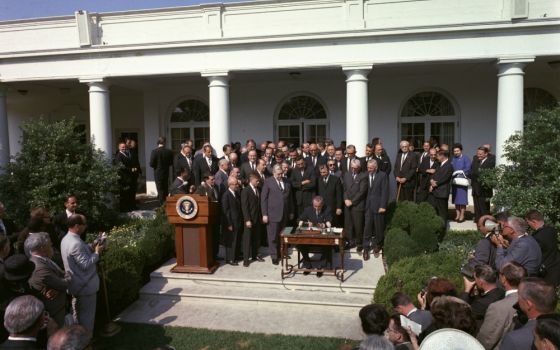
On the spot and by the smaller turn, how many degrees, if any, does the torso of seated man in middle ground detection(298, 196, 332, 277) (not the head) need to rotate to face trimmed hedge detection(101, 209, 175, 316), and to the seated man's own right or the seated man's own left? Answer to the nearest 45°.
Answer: approximately 90° to the seated man's own right

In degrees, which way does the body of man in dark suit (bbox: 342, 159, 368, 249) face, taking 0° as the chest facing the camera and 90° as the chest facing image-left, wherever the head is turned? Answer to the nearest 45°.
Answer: approximately 45°

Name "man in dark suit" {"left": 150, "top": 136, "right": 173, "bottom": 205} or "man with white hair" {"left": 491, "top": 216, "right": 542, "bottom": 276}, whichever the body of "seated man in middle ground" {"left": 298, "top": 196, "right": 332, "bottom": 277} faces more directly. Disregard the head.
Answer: the man with white hair

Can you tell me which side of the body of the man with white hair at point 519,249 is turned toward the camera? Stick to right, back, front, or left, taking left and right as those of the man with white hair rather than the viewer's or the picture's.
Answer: left

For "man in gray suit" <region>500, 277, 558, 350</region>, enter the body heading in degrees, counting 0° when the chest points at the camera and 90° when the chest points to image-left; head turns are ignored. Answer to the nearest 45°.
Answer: approximately 135°

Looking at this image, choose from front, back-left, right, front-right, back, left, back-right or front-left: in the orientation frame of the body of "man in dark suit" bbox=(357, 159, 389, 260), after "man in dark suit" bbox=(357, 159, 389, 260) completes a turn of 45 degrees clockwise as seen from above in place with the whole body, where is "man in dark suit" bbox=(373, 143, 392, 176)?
right

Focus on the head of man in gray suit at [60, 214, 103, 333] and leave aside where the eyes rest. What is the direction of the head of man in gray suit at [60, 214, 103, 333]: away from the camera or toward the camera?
away from the camera

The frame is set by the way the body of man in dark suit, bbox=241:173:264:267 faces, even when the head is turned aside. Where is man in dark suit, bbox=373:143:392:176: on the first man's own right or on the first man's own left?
on the first man's own left

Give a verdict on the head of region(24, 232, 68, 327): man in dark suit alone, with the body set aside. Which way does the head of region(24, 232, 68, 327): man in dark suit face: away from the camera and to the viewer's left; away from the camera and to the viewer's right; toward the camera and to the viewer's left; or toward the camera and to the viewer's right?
away from the camera and to the viewer's right

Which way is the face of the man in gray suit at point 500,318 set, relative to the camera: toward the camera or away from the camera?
away from the camera
